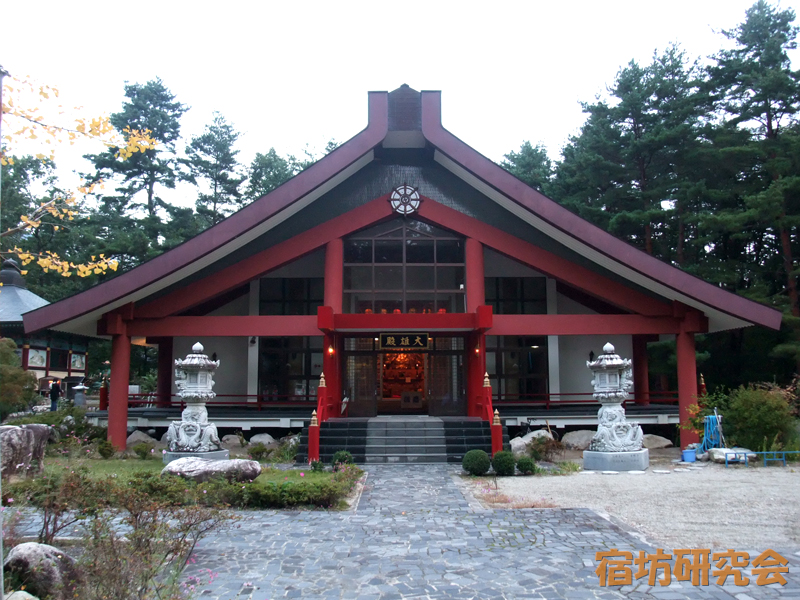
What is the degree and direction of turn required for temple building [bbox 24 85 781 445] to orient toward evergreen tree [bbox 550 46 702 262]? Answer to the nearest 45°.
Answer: approximately 135° to its left

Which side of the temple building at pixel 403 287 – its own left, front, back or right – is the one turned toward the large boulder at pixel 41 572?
front

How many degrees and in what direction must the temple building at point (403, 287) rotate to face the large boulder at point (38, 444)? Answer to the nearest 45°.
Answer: approximately 45° to its right

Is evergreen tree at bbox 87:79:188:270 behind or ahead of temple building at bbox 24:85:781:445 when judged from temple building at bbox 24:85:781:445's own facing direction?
behind

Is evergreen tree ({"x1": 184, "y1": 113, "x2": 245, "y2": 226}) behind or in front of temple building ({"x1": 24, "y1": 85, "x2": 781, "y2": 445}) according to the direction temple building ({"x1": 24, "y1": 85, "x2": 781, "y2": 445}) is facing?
behind

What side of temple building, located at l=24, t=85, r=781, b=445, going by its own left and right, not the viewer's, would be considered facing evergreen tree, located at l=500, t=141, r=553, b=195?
back

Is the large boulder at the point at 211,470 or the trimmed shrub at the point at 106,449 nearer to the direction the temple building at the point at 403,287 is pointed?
the large boulder

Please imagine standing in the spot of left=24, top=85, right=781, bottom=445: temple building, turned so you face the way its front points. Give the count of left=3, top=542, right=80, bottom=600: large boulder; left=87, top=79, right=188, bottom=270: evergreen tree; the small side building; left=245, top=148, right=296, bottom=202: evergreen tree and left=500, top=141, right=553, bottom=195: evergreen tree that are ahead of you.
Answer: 1

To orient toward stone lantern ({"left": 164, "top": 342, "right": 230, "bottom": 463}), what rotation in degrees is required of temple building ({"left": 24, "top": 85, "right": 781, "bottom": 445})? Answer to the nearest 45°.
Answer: approximately 45° to its right

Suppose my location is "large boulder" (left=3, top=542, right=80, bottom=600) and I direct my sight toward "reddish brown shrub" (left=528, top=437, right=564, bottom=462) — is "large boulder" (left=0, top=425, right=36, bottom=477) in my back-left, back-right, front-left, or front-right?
front-left

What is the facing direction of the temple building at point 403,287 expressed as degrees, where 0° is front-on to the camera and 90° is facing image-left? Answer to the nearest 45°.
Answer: approximately 0°

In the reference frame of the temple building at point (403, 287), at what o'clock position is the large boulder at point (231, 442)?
The large boulder is roughly at 1 o'clock from the temple building.

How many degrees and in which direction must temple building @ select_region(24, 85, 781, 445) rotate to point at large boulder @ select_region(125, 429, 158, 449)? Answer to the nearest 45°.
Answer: approximately 90° to its right
